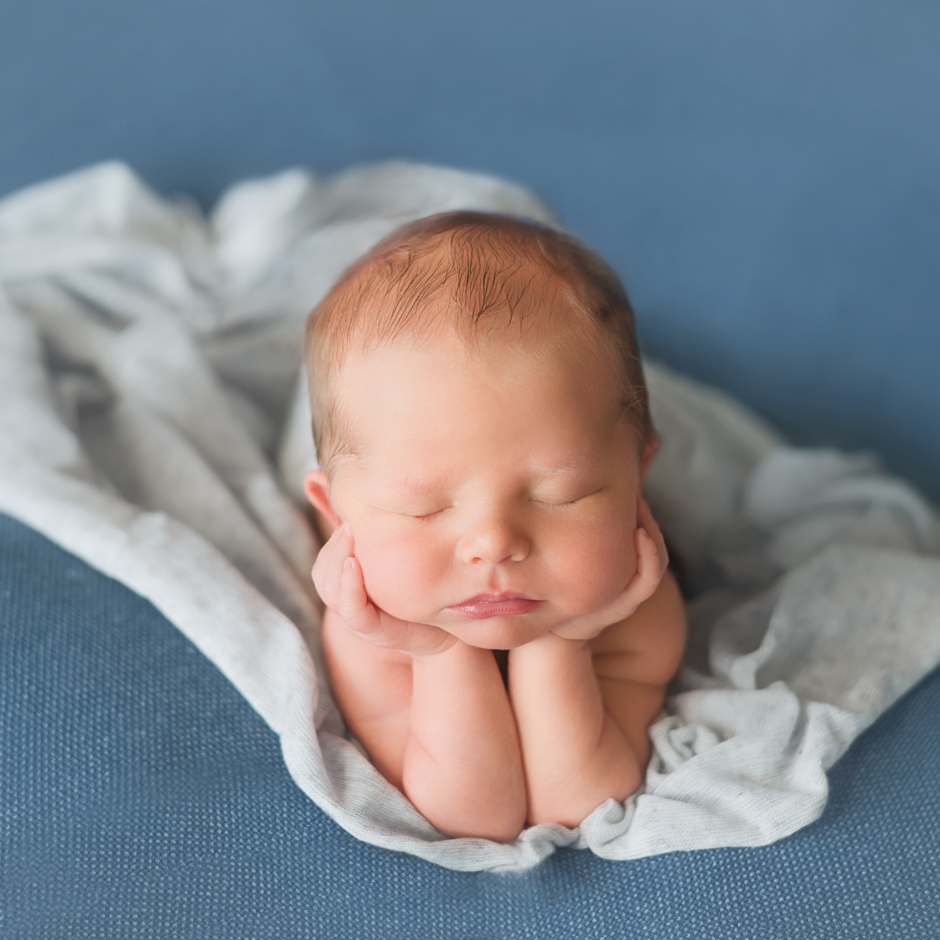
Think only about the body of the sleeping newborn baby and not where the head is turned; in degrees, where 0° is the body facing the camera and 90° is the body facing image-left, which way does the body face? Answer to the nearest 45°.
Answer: approximately 0°
